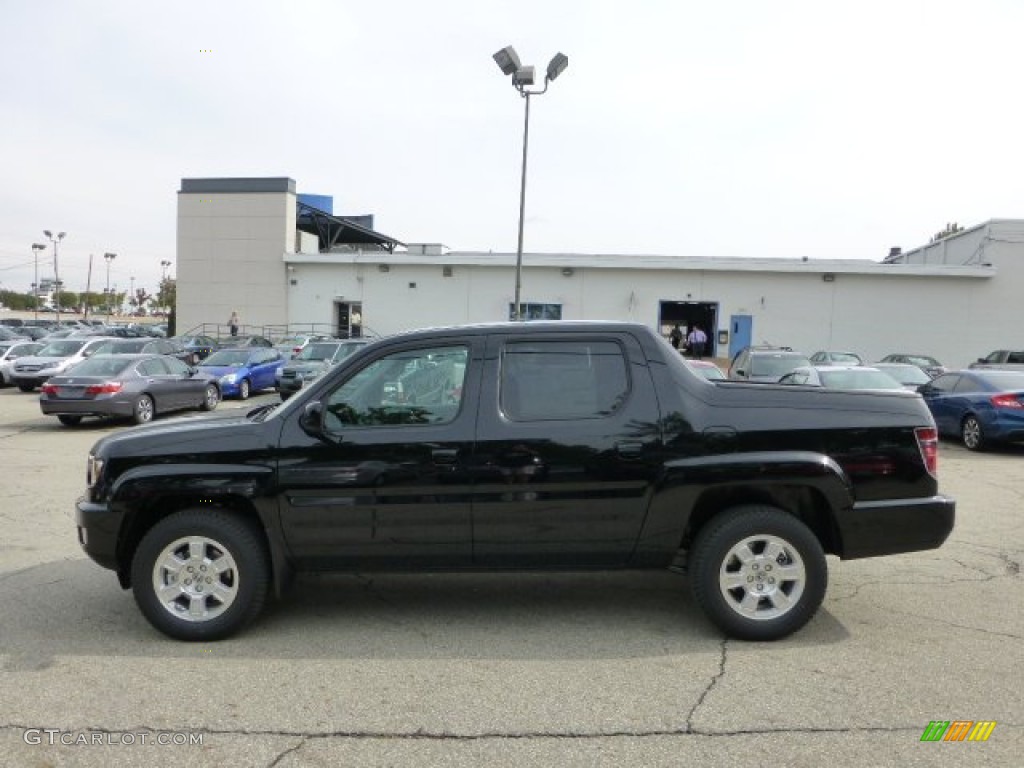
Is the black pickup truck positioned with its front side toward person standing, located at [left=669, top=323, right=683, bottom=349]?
no

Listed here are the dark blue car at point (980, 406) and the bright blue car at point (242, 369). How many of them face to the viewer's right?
0

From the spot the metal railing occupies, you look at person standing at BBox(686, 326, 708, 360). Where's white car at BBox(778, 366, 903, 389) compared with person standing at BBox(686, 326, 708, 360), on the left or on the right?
right

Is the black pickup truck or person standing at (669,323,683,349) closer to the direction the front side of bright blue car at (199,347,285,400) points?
the black pickup truck

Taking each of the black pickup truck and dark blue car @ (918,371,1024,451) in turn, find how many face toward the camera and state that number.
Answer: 0

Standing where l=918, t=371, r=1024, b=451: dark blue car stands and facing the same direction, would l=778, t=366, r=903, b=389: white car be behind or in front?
in front

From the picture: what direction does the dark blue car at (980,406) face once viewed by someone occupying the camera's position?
facing away from the viewer and to the left of the viewer

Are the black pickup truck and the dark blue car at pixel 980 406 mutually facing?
no

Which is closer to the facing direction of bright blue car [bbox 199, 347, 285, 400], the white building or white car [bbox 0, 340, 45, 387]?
the white car

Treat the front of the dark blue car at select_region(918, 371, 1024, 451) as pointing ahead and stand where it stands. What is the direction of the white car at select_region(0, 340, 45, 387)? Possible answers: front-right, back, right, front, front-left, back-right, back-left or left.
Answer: front-left

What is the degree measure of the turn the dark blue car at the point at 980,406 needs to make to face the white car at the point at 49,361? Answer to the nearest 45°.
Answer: approximately 45° to its left

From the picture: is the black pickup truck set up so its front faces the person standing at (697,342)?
no

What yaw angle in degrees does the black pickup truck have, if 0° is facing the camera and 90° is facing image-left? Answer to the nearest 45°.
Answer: approximately 90°

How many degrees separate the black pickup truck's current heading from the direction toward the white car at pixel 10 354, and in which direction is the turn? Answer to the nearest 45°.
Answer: approximately 45° to its right

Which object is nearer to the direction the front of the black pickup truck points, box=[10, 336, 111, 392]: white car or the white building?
the white car

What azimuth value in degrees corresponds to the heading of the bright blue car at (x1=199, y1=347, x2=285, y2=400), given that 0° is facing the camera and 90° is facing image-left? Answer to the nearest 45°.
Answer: approximately 45°

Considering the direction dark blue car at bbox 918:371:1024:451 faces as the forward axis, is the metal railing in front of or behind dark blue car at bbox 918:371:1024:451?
in front
